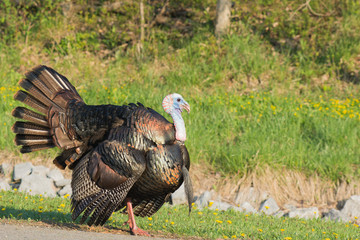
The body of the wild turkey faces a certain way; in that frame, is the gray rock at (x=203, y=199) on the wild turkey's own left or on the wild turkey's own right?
on the wild turkey's own left

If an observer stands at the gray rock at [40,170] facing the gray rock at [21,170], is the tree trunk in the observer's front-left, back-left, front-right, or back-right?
back-right

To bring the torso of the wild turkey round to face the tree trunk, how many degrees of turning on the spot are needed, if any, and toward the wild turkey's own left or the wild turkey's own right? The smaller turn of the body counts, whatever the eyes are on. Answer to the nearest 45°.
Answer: approximately 45° to the wild turkey's own left

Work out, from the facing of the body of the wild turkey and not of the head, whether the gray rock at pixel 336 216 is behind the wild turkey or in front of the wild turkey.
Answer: in front

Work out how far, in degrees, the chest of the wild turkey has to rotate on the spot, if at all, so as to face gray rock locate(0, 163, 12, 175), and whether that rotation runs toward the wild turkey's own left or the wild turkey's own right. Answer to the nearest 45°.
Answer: approximately 135° to the wild turkey's own left

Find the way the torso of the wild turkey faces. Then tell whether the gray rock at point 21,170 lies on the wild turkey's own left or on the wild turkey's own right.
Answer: on the wild turkey's own left

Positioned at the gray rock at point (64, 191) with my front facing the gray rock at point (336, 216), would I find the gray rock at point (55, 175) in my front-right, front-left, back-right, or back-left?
back-left

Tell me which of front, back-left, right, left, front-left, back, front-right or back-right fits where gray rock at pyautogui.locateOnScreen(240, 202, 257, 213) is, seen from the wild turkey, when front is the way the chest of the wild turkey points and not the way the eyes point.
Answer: front-left

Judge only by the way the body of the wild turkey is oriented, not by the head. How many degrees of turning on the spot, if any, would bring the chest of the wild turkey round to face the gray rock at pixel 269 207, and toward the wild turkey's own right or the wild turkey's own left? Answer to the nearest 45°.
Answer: approximately 45° to the wild turkey's own left

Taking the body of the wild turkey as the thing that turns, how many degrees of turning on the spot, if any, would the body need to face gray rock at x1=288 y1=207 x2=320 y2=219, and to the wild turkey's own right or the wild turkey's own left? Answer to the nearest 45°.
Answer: approximately 45° to the wild turkey's own left

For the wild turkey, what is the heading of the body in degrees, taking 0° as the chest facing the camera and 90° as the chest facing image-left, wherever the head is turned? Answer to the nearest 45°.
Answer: approximately 270°

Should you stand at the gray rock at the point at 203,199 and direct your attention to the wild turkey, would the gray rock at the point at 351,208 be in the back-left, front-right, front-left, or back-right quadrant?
back-left

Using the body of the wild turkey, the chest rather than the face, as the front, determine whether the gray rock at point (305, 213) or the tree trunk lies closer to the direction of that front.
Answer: the gray rock

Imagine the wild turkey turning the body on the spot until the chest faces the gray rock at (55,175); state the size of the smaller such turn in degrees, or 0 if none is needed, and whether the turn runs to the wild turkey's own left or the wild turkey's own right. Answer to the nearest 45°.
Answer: approximately 90° to the wild turkey's own left

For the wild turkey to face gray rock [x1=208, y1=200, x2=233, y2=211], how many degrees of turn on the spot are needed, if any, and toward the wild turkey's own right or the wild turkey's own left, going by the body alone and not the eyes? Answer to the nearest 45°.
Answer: approximately 45° to the wild turkey's own left
